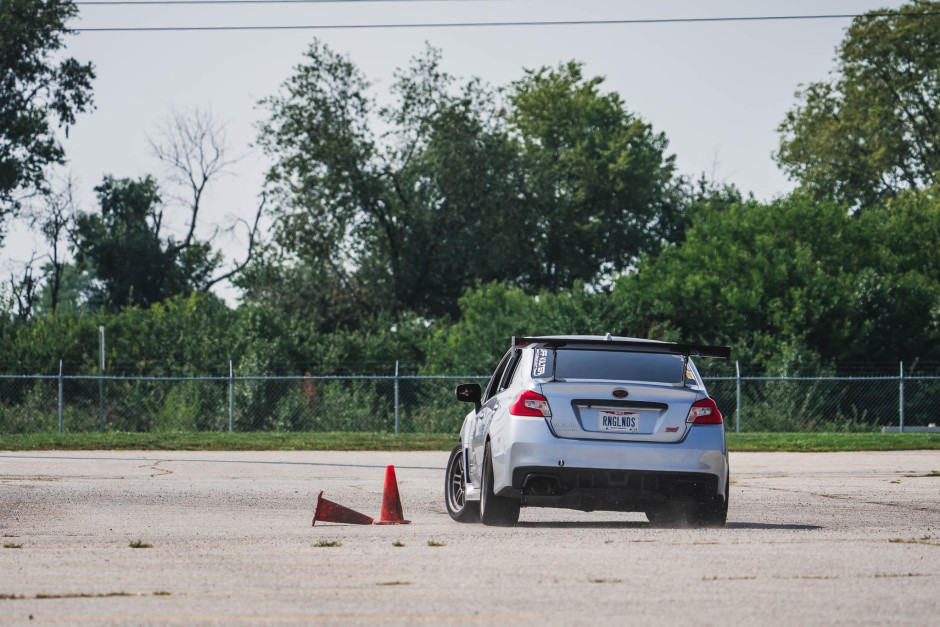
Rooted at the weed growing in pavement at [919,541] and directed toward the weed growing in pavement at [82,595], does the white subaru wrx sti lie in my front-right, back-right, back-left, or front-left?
front-right

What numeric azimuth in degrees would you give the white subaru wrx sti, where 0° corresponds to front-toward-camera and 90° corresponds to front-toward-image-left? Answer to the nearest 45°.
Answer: approximately 180°

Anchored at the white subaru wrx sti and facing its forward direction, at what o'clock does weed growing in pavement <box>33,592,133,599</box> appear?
The weed growing in pavement is roughly at 7 o'clock from the white subaru wrx sti.

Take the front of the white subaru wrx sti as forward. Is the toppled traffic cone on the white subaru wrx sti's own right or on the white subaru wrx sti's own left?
on the white subaru wrx sti's own left

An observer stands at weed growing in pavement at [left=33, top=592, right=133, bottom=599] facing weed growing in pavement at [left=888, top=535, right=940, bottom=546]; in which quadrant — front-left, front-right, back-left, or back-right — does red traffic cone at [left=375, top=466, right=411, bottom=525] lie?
front-left

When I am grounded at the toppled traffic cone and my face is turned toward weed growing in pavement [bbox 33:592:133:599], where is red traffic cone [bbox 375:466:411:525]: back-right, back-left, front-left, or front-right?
back-left

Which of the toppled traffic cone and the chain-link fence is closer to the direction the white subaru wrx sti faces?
the chain-link fence

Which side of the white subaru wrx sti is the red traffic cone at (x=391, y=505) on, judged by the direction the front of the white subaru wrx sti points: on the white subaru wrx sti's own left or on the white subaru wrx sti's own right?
on the white subaru wrx sti's own left

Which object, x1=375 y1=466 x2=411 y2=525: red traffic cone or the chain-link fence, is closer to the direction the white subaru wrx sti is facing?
the chain-link fence

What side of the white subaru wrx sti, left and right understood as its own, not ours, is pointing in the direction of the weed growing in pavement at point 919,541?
back
